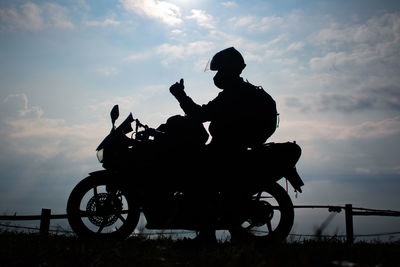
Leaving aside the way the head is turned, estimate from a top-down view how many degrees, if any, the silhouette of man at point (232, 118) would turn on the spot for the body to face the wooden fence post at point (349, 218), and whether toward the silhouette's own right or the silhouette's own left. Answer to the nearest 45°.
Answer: approximately 135° to the silhouette's own right

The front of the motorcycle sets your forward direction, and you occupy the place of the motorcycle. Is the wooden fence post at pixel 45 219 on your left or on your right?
on your right

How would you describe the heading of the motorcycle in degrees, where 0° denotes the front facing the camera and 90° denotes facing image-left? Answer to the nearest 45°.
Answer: approximately 90°

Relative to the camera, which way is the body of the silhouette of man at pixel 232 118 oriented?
to the viewer's left
